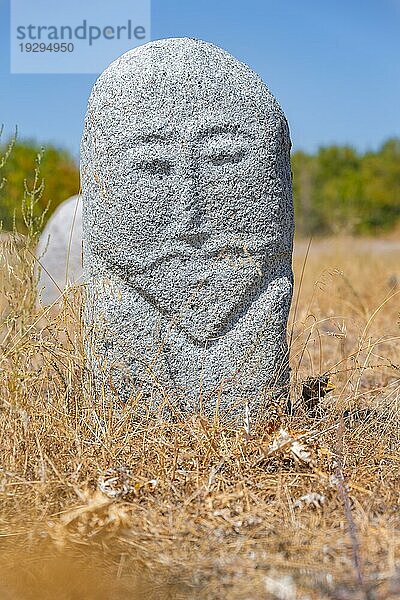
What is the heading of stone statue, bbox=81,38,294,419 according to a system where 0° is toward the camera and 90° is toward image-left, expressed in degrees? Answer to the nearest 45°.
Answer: approximately 0°

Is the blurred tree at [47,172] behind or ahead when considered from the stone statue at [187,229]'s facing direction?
behind
